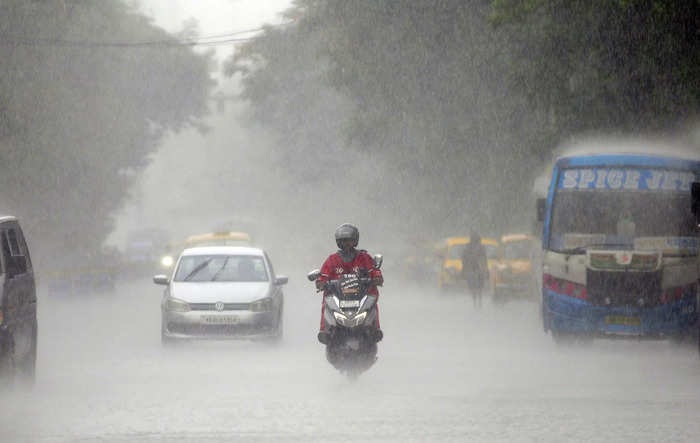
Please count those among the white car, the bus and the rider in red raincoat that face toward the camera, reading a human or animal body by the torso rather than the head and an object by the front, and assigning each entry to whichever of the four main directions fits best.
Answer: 3

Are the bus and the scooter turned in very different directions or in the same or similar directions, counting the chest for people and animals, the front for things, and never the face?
same or similar directions

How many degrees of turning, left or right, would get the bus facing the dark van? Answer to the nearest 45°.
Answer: approximately 45° to its right

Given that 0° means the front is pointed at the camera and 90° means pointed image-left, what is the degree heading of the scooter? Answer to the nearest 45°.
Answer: approximately 0°

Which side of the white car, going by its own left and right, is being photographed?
front

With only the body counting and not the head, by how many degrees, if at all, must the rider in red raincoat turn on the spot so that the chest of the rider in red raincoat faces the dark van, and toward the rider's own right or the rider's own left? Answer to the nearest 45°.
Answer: approximately 90° to the rider's own right

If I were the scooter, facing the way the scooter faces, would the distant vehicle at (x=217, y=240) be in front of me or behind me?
behind

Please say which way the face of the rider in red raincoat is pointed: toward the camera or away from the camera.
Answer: toward the camera

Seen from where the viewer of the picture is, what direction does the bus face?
facing the viewer

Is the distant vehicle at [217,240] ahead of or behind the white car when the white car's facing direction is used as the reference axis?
behind

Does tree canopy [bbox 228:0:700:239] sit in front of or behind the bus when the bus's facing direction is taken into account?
behind

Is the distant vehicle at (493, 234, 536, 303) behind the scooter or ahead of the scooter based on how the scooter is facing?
behind

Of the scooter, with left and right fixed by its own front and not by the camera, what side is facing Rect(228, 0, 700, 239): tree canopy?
back

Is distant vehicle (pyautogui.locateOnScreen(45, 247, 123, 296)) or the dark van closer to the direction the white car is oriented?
the dark van
